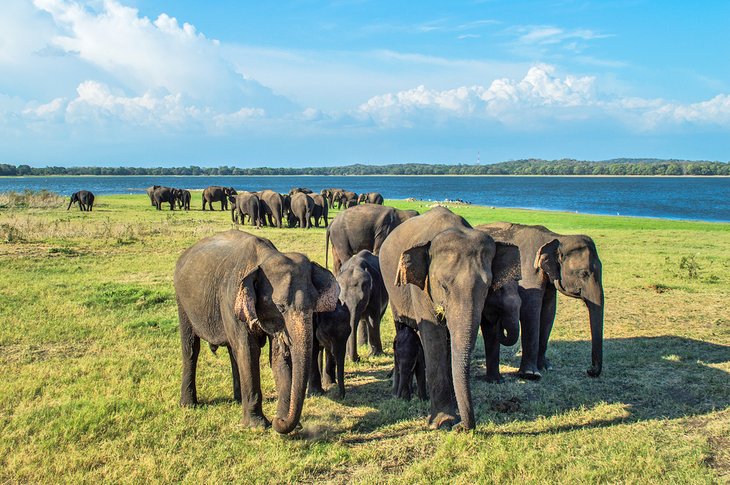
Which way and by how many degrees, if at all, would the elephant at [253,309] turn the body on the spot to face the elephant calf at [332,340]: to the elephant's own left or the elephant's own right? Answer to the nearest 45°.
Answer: approximately 90° to the elephant's own left

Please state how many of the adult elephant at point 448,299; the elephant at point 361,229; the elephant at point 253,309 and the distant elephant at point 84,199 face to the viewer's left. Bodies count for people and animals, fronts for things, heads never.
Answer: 1

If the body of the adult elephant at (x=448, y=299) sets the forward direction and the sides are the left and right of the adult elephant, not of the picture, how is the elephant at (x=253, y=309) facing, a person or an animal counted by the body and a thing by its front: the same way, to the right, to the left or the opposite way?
the same way

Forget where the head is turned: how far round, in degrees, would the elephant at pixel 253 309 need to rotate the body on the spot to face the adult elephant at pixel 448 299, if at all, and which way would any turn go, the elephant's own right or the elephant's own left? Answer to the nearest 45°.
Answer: approximately 45° to the elephant's own left

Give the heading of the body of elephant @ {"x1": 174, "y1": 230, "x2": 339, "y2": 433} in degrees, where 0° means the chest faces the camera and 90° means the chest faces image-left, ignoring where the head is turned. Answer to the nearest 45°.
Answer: approximately 315°

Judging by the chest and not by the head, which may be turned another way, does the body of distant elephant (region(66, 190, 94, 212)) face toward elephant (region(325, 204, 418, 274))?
no

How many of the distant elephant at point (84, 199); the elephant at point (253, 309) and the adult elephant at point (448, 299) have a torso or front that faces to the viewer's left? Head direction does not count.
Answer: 1

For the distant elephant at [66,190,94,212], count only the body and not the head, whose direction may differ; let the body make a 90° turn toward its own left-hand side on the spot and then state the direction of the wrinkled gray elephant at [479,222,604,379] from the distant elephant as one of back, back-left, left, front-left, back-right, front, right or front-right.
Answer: front

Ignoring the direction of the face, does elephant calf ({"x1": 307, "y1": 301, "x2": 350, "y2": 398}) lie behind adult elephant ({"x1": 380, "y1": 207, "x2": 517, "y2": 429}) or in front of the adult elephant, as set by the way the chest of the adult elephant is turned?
behind

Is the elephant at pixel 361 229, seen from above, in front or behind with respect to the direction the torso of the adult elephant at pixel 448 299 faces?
behind

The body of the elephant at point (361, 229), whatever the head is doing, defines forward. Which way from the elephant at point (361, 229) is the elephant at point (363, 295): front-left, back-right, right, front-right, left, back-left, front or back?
right

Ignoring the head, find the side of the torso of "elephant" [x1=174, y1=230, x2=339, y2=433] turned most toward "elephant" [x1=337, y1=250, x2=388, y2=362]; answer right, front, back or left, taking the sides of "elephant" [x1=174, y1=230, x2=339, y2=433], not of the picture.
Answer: left

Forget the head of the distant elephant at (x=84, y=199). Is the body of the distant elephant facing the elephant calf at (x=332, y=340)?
no

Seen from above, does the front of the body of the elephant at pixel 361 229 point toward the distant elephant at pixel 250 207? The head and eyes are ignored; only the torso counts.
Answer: no

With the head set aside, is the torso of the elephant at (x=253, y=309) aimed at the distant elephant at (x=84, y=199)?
no

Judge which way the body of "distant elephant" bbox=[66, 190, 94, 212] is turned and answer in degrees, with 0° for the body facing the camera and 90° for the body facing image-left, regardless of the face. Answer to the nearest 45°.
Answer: approximately 90°
